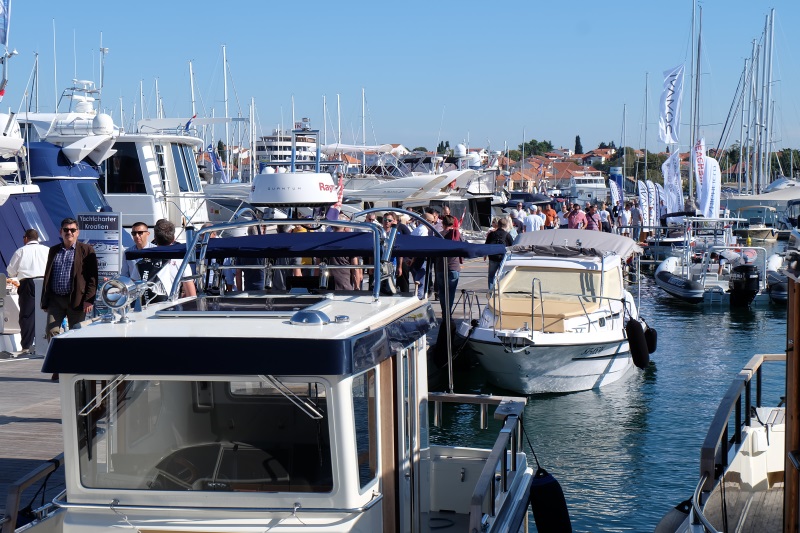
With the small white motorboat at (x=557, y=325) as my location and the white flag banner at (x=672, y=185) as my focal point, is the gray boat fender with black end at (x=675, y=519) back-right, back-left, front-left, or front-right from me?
back-right

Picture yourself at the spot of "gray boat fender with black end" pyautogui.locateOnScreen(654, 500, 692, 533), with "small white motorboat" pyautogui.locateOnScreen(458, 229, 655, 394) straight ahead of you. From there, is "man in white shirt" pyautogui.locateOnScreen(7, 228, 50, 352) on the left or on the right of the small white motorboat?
left

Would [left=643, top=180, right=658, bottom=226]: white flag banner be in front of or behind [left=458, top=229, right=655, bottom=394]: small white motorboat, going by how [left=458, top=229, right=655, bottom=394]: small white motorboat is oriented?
behind

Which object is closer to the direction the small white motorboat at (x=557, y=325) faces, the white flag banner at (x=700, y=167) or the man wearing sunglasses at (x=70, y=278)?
the man wearing sunglasses

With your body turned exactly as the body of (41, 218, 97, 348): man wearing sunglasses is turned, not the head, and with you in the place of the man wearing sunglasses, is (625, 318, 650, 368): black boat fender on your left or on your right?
on your left

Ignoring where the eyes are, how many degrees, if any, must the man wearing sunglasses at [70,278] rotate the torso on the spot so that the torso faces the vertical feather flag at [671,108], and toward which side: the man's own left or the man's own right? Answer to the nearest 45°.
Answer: approximately 135° to the man's own left

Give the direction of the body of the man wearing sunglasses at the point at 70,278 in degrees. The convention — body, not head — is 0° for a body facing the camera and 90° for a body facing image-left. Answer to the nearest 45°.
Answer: approximately 0°
